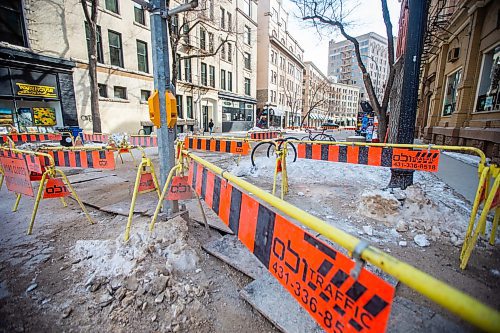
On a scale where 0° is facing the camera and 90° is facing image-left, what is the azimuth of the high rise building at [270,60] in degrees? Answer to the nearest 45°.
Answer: approximately 315°

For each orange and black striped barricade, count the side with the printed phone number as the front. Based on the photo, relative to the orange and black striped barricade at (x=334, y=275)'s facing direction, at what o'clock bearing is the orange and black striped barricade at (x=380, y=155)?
the orange and black striped barricade at (x=380, y=155) is roughly at 5 o'clock from the orange and black striped barricade at (x=334, y=275).

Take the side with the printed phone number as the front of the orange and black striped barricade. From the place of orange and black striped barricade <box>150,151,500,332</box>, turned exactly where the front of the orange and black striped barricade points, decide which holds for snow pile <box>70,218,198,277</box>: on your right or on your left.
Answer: on your right

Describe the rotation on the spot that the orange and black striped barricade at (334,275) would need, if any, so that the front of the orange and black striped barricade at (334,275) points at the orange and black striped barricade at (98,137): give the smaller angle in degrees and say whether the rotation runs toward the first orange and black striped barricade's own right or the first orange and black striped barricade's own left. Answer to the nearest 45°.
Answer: approximately 90° to the first orange and black striped barricade's own right

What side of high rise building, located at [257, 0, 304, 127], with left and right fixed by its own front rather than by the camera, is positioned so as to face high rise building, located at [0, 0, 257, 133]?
right

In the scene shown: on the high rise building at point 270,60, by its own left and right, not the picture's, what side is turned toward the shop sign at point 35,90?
right

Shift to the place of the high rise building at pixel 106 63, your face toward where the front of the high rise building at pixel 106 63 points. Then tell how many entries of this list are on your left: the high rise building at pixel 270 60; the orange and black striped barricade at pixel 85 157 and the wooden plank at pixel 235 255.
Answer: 1

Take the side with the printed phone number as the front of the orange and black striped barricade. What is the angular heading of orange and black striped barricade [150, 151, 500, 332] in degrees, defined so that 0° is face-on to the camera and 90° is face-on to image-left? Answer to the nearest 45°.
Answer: approximately 45°

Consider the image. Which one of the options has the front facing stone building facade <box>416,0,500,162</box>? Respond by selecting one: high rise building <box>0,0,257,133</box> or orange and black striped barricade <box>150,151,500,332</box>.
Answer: the high rise building

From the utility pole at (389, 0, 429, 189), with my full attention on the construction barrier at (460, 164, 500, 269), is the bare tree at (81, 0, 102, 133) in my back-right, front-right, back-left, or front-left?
back-right

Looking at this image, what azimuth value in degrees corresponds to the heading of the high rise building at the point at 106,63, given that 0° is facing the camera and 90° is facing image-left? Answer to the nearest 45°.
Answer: approximately 315°

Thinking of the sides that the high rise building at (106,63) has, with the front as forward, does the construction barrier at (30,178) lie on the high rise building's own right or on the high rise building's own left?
on the high rise building's own right
